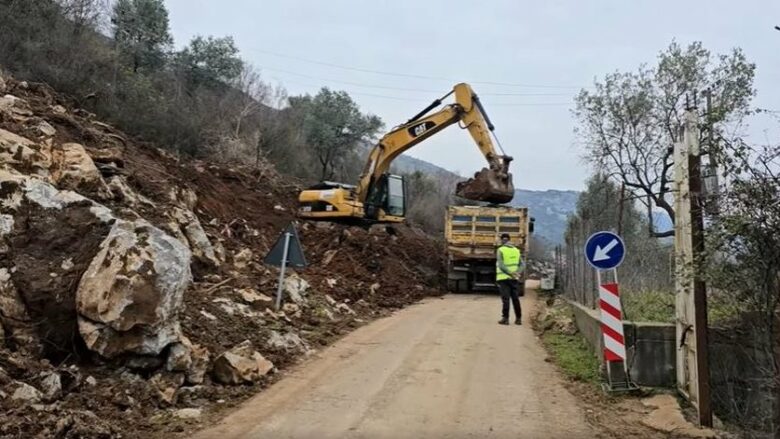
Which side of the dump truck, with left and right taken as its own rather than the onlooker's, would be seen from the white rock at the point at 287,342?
back

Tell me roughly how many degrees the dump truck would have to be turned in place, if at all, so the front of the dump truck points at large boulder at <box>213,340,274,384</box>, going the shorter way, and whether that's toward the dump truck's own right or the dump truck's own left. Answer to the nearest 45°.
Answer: approximately 180°

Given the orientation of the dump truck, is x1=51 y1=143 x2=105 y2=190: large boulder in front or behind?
behind

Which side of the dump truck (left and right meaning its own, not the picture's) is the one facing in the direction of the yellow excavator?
left

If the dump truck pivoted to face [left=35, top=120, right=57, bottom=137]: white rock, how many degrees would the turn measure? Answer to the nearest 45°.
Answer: approximately 135° to its left

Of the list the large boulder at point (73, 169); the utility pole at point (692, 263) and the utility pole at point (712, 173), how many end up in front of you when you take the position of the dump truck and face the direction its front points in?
0

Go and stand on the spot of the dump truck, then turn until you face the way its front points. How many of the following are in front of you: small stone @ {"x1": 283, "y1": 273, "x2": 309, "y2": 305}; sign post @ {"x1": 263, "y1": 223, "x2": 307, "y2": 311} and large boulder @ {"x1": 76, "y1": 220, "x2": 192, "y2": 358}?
0

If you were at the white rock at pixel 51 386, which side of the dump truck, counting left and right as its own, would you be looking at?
back

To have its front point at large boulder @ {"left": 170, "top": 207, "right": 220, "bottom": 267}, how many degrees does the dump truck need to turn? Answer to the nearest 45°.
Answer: approximately 135° to its left

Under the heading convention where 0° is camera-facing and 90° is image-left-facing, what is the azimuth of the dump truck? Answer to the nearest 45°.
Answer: approximately 180°

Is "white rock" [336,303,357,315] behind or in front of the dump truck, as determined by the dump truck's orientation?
behind

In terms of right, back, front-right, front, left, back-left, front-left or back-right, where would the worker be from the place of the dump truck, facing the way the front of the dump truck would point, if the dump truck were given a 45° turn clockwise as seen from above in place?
back-right
